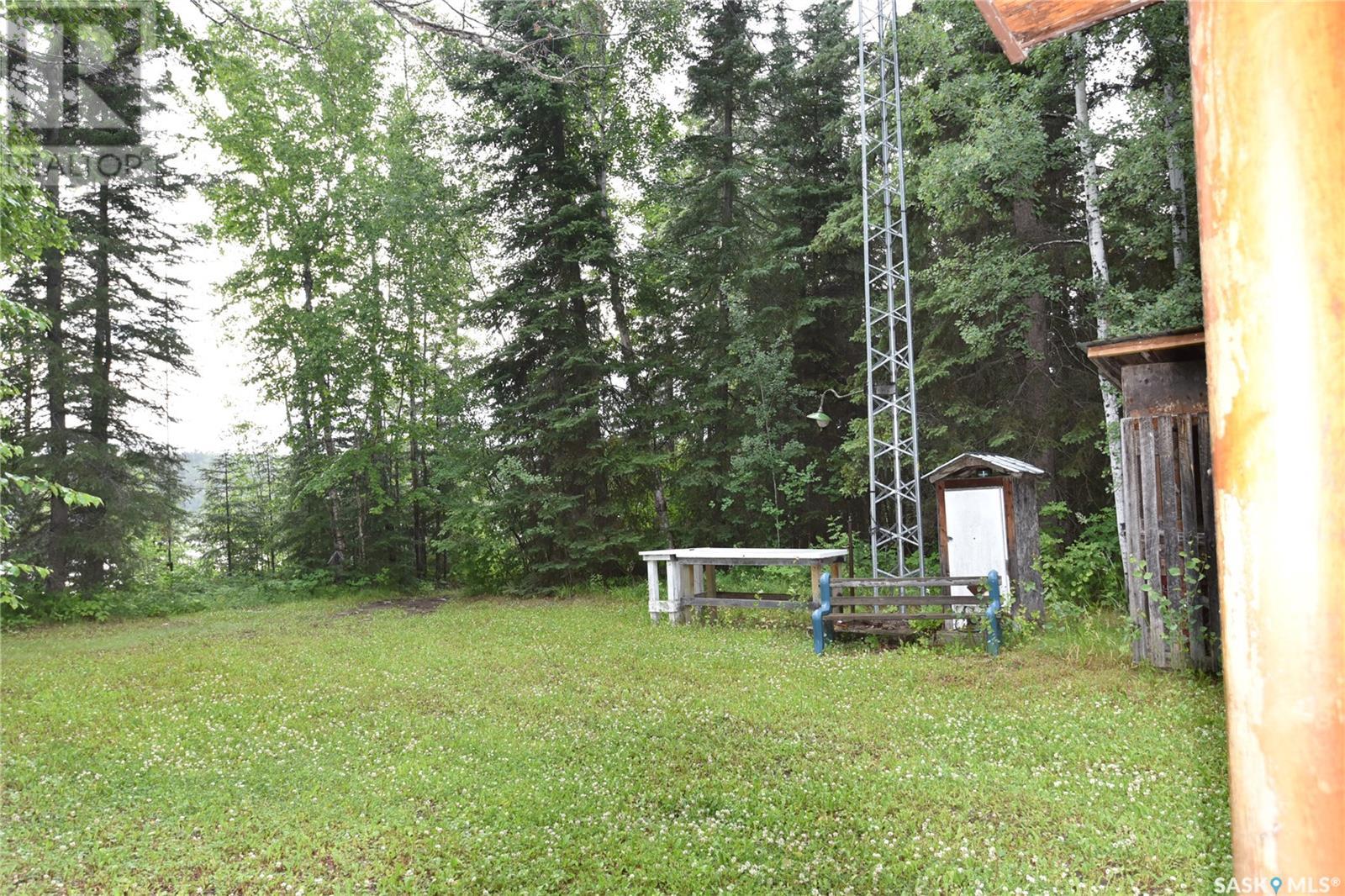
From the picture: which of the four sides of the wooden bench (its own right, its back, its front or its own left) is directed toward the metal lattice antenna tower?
back

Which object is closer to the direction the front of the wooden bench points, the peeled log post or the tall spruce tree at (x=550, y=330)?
the peeled log post

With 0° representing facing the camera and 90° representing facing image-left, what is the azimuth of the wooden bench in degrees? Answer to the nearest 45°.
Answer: approximately 0°

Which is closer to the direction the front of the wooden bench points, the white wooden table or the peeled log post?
the peeled log post

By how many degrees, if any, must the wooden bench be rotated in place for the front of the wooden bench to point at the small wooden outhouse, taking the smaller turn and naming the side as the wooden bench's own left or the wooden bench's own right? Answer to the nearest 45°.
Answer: approximately 135° to the wooden bench's own left

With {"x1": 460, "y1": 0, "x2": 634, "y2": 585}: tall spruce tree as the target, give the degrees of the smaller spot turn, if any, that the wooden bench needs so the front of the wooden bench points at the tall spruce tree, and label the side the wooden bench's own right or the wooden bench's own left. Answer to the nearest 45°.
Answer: approximately 135° to the wooden bench's own right

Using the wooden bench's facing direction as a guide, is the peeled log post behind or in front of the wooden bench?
in front
